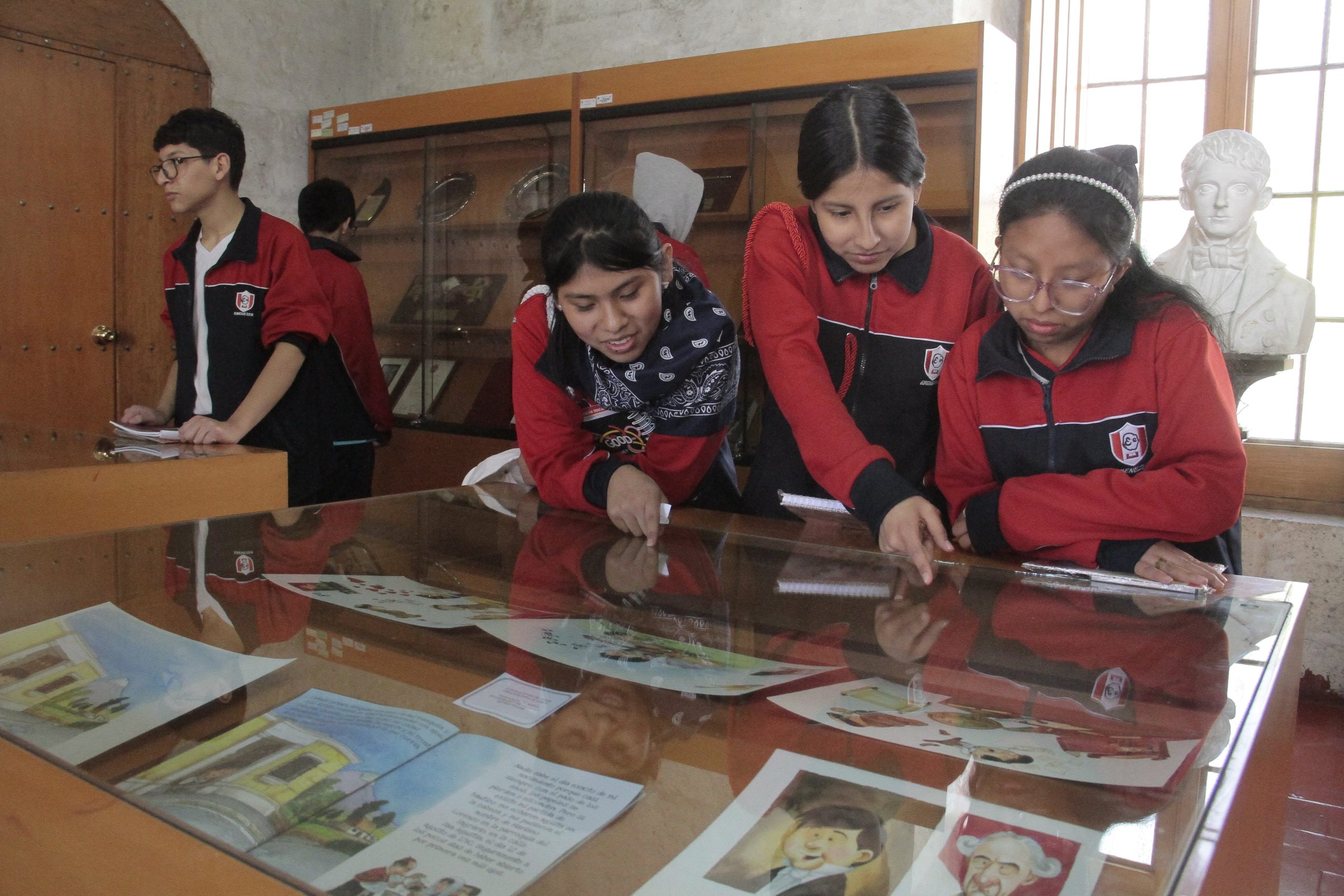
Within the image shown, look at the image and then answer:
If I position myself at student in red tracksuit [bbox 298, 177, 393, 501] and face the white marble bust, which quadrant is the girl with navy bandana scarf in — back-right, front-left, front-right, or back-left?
front-right

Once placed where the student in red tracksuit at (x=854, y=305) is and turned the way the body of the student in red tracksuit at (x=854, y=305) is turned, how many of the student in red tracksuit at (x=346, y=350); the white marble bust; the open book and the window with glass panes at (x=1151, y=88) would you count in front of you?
1

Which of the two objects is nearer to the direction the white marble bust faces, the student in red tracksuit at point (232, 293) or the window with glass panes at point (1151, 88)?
the student in red tracksuit

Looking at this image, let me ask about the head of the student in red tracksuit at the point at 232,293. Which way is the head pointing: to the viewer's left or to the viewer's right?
to the viewer's left

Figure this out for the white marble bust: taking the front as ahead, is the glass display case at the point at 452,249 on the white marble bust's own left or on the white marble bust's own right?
on the white marble bust's own right

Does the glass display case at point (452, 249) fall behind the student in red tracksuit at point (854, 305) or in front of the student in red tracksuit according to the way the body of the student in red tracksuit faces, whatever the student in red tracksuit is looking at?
behind

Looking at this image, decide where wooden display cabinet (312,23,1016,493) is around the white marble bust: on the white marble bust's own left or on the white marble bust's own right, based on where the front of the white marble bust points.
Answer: on the white marble bust's own right

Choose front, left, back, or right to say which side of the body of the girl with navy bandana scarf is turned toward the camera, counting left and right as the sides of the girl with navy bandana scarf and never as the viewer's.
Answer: front

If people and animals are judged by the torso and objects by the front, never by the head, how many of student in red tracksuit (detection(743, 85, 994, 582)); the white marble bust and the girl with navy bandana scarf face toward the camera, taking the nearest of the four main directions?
3

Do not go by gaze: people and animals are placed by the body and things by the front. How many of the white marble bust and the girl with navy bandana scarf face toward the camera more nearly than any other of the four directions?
2

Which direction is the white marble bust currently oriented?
toward the camera
